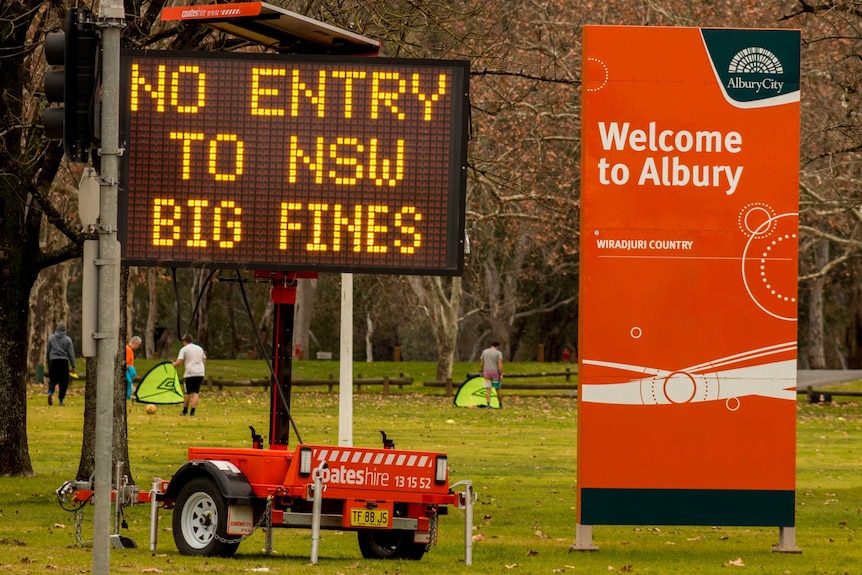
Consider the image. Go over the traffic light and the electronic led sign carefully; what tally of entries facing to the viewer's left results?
1

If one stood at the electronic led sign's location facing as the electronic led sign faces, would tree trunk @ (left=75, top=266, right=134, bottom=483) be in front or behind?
behind

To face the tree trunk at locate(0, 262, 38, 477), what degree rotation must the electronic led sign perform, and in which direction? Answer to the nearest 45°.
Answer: approximately 135° to its right

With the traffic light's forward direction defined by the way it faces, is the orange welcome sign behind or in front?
behind

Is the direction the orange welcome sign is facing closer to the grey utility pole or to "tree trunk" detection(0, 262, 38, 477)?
the grey utility pole

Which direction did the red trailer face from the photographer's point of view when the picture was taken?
facing away from the viewer and to the left of the viewer

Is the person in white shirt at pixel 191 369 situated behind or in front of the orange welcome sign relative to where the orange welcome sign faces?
behind

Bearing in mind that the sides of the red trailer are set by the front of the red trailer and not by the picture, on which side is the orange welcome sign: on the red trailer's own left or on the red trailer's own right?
on the red trailer's own right

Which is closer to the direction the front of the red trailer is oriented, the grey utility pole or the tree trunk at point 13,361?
the tree trunk

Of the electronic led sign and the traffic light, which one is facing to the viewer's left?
the traffic light

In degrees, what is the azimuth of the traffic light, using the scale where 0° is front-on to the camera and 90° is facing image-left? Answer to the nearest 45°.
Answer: approximately 90°
